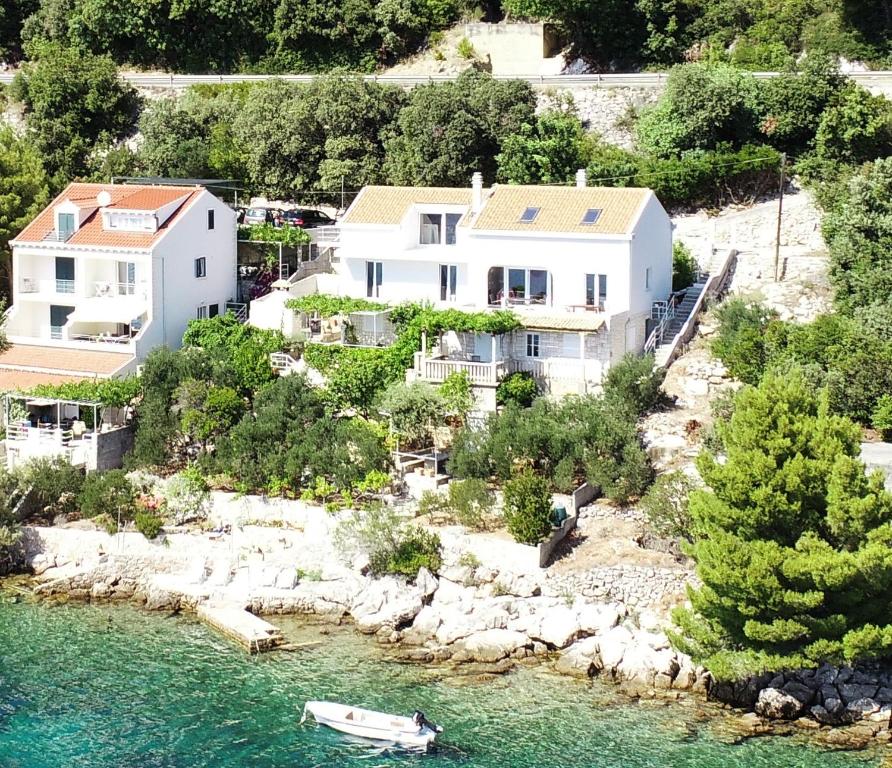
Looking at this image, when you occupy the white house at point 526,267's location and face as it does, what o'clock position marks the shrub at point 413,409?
The shrub is roughly at 1 o'clock from the white house.

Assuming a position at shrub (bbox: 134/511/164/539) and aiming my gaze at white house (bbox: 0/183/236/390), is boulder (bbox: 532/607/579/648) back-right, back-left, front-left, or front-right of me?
back-right

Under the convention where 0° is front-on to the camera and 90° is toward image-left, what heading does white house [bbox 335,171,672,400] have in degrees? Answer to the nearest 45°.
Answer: approximately 0°

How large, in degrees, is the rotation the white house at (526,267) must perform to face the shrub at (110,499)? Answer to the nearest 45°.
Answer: approximately 45° to its right

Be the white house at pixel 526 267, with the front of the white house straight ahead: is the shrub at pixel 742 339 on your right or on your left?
on your left

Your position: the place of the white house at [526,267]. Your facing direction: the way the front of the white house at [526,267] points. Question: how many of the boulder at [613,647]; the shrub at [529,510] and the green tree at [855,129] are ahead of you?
2

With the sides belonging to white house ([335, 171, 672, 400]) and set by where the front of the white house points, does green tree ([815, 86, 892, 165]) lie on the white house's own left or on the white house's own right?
on the white house's own left

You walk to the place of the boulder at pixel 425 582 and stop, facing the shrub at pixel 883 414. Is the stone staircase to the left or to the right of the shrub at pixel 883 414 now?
left

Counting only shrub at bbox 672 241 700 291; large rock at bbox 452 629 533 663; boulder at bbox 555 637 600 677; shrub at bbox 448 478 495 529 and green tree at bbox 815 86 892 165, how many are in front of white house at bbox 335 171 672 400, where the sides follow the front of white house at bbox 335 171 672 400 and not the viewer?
3

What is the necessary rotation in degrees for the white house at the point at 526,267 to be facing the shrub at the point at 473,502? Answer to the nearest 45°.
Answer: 0° — it already faces it

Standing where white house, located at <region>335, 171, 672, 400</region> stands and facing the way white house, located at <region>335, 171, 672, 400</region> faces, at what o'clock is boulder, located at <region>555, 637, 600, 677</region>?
The boulder is roughly at 12 o'clock from the white house.
